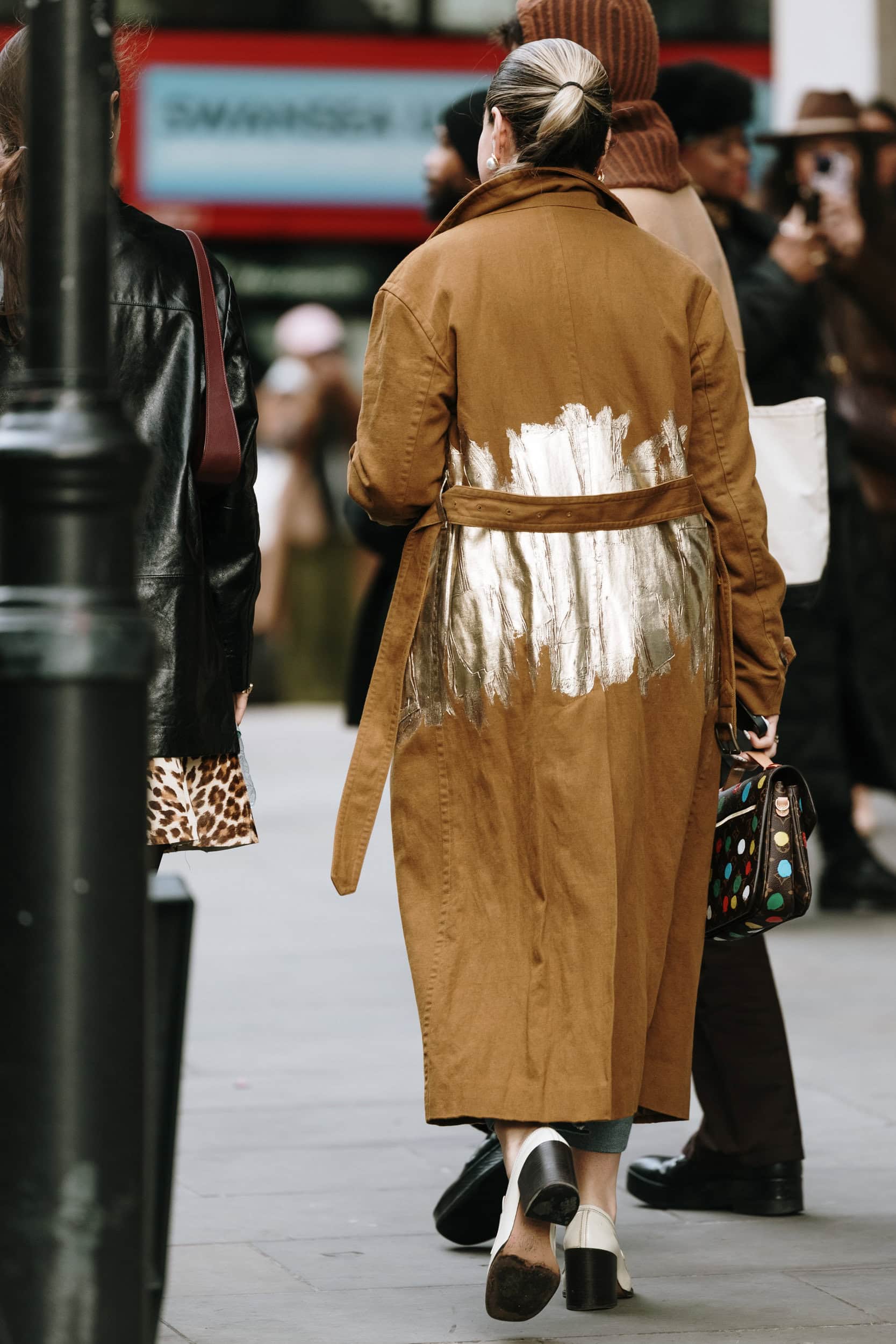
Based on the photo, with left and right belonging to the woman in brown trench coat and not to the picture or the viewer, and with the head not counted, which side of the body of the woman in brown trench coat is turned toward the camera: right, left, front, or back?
back

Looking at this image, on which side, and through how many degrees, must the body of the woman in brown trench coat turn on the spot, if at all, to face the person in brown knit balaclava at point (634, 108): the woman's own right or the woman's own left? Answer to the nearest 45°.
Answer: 0° — they already face them

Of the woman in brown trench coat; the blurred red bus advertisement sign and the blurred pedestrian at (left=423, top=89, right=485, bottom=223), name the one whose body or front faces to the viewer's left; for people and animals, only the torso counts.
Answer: the blurred pedestrian

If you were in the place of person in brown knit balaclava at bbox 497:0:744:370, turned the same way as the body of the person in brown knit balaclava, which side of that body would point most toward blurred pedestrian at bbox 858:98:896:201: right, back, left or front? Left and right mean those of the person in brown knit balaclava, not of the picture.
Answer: right

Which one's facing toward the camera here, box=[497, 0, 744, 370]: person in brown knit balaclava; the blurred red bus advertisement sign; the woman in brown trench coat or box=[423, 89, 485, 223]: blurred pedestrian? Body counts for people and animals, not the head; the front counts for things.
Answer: the blurred red bus advertisement sign

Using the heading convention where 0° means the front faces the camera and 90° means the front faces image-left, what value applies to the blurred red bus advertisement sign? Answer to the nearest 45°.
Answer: approximately 0°

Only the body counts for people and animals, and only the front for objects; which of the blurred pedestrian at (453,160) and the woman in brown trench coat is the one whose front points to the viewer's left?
the blurred pedestrian

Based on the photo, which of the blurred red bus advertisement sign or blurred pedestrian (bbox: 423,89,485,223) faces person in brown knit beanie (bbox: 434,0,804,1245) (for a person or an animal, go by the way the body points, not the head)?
the blurred red bus advertisement sign

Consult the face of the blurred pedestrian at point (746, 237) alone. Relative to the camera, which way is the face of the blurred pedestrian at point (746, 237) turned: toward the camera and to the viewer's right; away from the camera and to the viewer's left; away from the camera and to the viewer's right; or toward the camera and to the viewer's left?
toward the camera and to the viewer's right

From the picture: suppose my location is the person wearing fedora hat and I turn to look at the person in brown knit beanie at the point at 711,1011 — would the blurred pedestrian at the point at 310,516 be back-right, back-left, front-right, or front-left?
back-right

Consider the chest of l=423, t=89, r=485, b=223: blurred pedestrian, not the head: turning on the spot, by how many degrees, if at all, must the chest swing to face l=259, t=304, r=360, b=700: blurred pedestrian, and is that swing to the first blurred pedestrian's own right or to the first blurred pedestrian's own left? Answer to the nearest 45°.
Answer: approximately 90° to the first blurred pedestrian's own right
